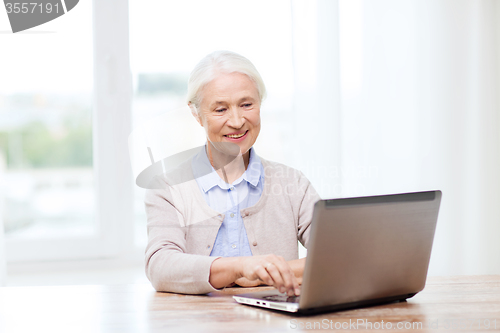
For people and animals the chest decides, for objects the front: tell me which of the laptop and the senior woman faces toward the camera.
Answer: the senior woman

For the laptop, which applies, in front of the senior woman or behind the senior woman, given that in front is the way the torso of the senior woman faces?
in front

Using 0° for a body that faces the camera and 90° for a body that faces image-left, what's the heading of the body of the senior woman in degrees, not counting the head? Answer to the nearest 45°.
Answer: approximately 0°

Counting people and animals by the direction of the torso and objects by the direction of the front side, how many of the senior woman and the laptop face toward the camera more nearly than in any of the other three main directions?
1

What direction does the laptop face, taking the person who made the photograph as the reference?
facing away from the viewer and to the left of the viewer

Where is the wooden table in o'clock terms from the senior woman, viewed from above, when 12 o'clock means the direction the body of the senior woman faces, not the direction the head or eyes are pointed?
The wooden table is roughly at 12 o'clock from the senior woman.

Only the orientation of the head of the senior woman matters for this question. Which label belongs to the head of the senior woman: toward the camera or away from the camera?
toward the camera
